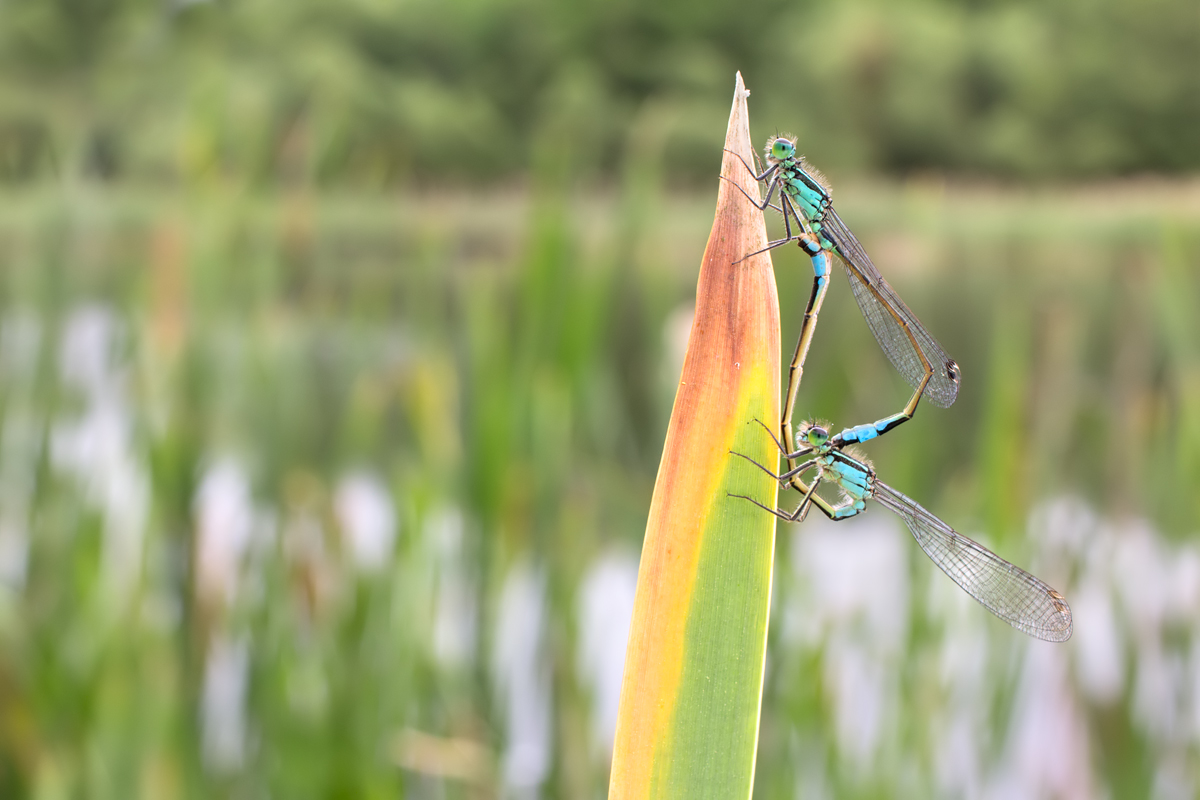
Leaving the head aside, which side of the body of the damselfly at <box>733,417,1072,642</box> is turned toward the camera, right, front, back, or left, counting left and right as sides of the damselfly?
left
